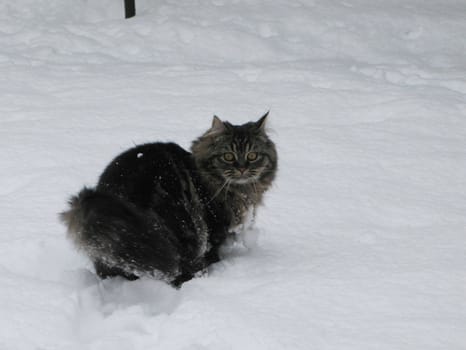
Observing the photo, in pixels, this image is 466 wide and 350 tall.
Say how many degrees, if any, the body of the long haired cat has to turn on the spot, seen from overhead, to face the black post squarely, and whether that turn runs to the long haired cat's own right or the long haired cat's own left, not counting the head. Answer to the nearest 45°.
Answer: approximately 45° to the long haired cat's own left

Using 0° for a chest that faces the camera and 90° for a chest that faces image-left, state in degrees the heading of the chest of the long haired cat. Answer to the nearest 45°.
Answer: approximately 225°
